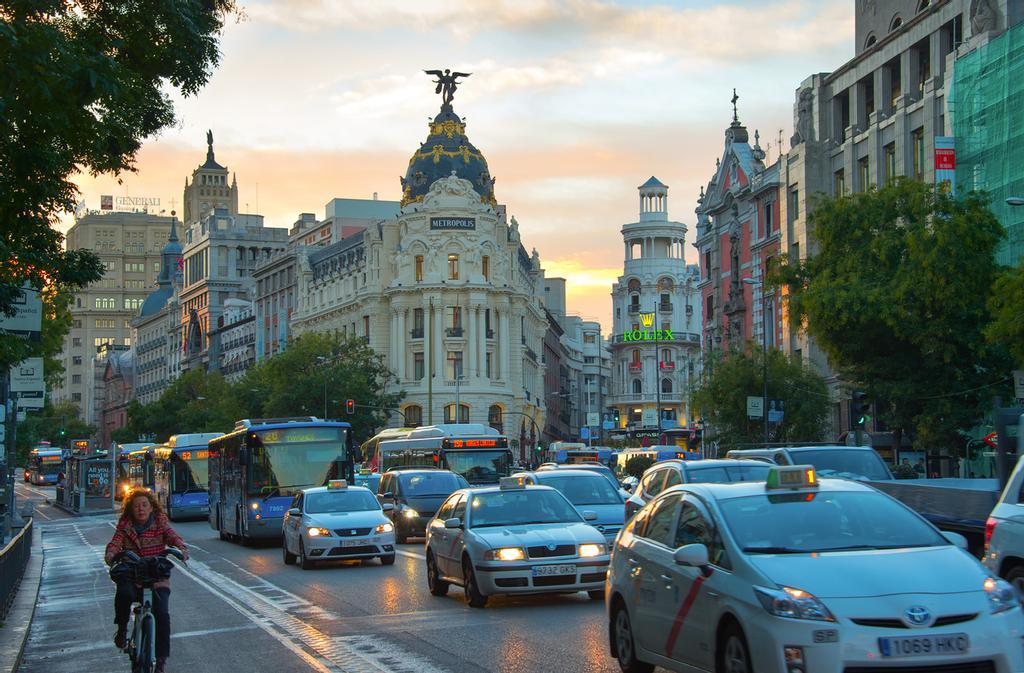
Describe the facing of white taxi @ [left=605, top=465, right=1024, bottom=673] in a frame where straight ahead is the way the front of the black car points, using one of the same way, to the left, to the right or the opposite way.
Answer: the same way

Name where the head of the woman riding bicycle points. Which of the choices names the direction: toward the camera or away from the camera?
toward the camera

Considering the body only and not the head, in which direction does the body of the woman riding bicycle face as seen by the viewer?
toward the camera

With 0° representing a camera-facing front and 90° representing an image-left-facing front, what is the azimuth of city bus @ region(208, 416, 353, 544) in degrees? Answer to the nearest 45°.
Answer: approximately 315°

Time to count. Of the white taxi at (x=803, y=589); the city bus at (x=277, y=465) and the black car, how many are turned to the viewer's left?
0

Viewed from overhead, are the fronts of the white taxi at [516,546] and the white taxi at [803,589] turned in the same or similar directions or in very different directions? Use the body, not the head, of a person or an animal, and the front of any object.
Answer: same or similar directions

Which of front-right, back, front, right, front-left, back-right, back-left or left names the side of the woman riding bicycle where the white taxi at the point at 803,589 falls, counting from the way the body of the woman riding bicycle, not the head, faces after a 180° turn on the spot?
back-right

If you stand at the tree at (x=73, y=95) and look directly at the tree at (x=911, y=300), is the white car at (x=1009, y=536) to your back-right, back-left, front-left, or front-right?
front-right

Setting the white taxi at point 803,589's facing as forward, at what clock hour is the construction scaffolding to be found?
The construction scaffolding is roughly at 8 o'clock from the white taxi.

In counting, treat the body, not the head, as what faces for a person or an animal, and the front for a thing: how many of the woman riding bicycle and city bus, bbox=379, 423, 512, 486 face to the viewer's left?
0

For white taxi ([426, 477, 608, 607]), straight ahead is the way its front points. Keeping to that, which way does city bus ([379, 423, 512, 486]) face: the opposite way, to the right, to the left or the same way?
the same way

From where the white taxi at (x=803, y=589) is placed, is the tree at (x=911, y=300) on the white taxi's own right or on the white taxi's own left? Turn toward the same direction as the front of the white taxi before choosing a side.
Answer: on the white taxi's own left

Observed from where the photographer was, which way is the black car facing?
facing the viewer and to the right of the viewer
